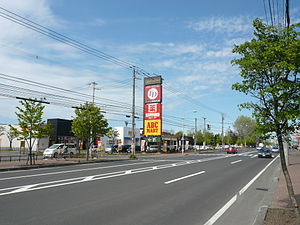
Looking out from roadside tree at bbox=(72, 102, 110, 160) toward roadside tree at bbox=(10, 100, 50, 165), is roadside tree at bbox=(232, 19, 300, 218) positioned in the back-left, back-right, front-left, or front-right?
front-left

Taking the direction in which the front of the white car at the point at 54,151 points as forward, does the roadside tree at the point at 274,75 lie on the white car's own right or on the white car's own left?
on the white car's own left

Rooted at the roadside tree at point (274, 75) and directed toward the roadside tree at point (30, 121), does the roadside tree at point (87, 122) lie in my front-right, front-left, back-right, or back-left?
front-right

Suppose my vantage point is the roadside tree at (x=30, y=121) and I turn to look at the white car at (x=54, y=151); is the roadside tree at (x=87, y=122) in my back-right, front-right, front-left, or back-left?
front-right

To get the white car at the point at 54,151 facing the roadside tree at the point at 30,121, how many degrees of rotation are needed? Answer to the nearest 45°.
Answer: approximately 45° to its left

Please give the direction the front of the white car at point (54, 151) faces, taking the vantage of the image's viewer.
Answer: facing the viewer and to the left of the viewer
